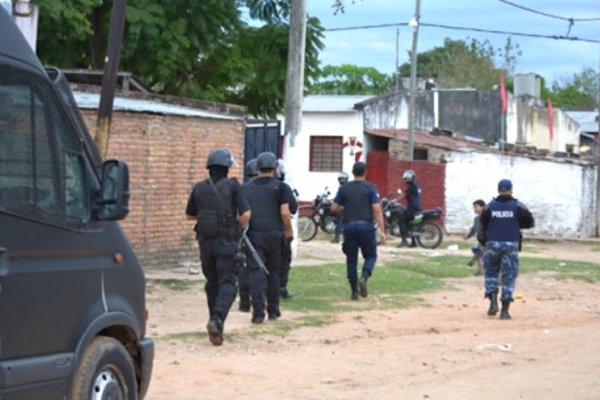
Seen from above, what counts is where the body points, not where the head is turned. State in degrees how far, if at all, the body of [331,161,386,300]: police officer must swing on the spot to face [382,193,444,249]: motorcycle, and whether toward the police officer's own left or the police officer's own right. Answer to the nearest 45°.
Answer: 0° — they already face it

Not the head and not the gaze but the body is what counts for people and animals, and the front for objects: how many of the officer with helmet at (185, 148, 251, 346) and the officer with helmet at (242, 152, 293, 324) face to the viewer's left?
0

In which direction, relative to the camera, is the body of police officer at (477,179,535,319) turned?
away from the camera

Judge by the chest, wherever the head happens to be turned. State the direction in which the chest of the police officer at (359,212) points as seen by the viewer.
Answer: away from the camera

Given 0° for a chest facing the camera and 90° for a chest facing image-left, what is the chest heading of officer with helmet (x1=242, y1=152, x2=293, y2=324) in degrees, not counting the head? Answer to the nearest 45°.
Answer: approximately 180°

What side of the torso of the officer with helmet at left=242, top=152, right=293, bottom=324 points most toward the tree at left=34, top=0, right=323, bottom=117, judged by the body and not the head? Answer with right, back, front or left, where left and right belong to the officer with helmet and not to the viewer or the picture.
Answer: front

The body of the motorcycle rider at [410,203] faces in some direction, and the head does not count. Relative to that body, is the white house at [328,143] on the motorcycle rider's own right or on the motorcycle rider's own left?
on the motorcycle rider's own right

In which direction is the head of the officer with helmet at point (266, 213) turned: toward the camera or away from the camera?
away from the camera

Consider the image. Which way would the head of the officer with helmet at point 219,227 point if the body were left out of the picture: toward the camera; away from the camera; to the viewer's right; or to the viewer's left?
away from the camera

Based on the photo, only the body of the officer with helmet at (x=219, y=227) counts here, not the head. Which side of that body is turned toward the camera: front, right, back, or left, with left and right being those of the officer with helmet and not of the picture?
back

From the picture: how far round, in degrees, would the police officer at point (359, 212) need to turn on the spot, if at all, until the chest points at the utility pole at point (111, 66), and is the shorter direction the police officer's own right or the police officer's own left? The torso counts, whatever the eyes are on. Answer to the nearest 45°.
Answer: approximately 135° to the police officer's own left

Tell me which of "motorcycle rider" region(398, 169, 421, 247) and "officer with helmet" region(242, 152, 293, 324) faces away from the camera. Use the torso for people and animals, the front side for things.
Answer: the officer with helmet
